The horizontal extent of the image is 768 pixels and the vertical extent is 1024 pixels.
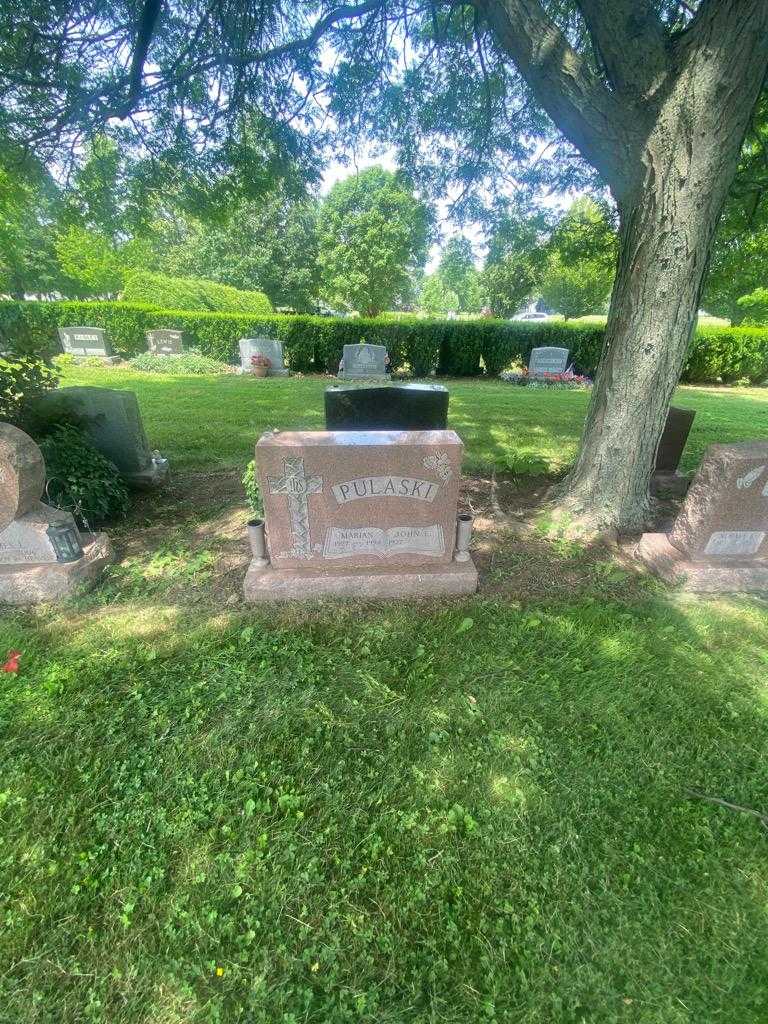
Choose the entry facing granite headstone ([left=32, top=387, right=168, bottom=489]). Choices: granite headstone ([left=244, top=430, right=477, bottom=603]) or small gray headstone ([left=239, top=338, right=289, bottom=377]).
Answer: the small gray headstone

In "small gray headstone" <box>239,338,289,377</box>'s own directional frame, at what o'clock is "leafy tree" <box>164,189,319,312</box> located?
The leafy tree is roughly at 6 o'clock from the small gray headstone.

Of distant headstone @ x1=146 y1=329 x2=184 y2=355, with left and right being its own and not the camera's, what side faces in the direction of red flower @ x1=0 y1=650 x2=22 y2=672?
front

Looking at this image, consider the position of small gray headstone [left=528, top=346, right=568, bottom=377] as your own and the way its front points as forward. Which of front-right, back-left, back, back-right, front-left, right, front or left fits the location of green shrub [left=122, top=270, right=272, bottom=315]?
right

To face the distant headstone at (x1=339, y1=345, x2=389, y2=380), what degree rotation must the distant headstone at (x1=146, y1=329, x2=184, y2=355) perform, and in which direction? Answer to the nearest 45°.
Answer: approximately 45° to its left

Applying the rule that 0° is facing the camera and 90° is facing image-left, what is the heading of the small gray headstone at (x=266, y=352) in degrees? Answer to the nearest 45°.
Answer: approximately 0°

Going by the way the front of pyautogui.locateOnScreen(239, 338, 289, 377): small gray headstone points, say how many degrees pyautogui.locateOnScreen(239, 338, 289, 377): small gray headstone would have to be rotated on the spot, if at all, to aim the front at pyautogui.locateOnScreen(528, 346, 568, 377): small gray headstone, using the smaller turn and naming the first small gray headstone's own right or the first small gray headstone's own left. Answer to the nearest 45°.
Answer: approximately 90° to the first small gray headstone's own left

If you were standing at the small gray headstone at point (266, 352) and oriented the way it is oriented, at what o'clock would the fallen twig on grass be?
The fallen twig on grass is roughly at 12 o'clock from the small gray headstone.

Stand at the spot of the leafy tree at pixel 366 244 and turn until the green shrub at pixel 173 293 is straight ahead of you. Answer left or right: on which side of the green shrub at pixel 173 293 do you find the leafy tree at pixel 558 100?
left

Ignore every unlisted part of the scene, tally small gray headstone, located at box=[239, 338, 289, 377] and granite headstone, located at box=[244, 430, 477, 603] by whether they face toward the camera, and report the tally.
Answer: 2

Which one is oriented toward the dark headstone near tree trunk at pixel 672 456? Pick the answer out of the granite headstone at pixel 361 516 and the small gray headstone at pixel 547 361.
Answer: the small gray headstone

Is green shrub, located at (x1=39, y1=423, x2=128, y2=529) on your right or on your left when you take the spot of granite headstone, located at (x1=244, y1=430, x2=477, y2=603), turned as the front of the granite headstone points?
on your right

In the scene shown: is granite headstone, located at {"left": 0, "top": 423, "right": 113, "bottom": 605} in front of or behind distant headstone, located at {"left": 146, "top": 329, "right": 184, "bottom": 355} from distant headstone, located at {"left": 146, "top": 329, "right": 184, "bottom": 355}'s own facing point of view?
in front
